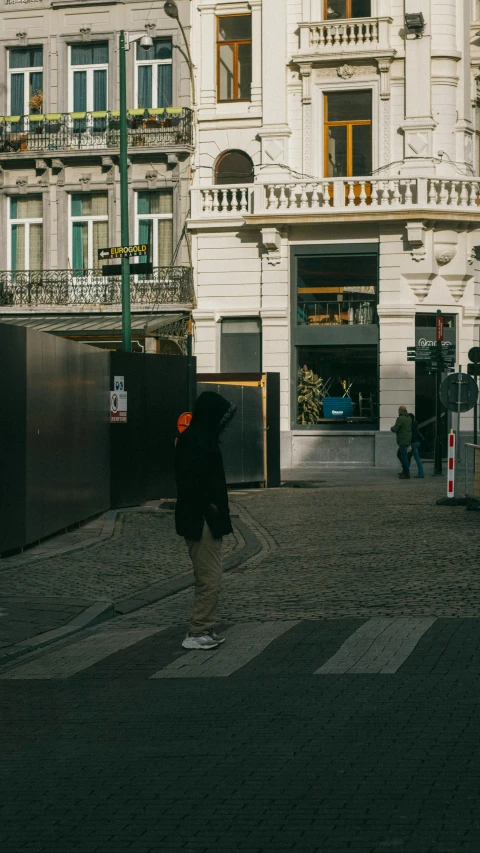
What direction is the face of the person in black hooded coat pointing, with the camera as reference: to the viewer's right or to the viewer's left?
to the viewer's right

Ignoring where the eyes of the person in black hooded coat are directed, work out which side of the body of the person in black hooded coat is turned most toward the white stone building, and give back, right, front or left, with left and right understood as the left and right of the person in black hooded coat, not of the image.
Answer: left

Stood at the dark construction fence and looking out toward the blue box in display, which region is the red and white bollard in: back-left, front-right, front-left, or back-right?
front-right

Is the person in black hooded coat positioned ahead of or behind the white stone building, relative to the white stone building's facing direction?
ahead

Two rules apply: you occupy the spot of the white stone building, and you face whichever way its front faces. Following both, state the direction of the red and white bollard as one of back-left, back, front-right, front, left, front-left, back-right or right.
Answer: front

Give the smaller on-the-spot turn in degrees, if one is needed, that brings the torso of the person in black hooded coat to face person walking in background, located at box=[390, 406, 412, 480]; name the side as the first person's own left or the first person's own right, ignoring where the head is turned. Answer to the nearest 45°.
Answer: approximately 90° to the first person's own left

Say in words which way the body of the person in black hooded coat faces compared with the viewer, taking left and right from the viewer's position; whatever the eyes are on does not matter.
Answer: facing to the right of the viewer

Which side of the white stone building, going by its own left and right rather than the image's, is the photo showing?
front

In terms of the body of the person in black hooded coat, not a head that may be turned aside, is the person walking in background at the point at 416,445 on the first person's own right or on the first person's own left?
on the first person's own left

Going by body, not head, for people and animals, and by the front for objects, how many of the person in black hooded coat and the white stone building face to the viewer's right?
1

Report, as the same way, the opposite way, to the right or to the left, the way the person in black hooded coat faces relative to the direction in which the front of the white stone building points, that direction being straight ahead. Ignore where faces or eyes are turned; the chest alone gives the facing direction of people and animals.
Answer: to the left
